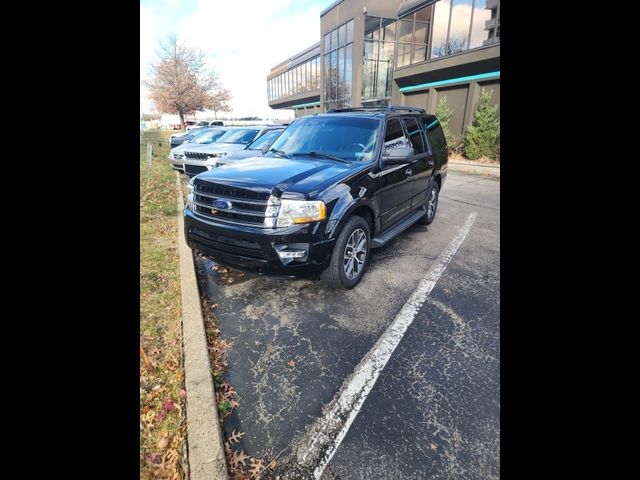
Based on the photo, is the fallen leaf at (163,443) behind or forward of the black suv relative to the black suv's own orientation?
forward

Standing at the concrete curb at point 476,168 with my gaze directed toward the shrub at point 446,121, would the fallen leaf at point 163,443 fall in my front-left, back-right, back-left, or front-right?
back-left

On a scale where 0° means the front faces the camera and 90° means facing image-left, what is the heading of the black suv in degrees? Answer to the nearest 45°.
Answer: approximately 45°

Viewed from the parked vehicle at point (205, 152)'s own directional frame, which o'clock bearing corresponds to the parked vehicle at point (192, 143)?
the parked vehicle at point (192, 143) is roughly at 4 o'clock from the parked vehicle at point (205, 152).

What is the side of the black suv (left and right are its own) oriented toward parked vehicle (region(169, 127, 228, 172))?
right

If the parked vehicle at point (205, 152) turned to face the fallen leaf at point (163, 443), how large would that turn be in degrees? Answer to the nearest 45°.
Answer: approximately 45° to its left

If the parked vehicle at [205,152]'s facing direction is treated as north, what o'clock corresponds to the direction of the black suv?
The black suv is roughly at 10 o'clock from the parked vehicle.

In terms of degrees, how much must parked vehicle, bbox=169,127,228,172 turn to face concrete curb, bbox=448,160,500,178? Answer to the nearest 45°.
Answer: approximately 135° to its left

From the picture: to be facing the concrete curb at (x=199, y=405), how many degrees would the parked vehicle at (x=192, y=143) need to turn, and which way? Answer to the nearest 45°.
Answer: approximately 45° to its left
